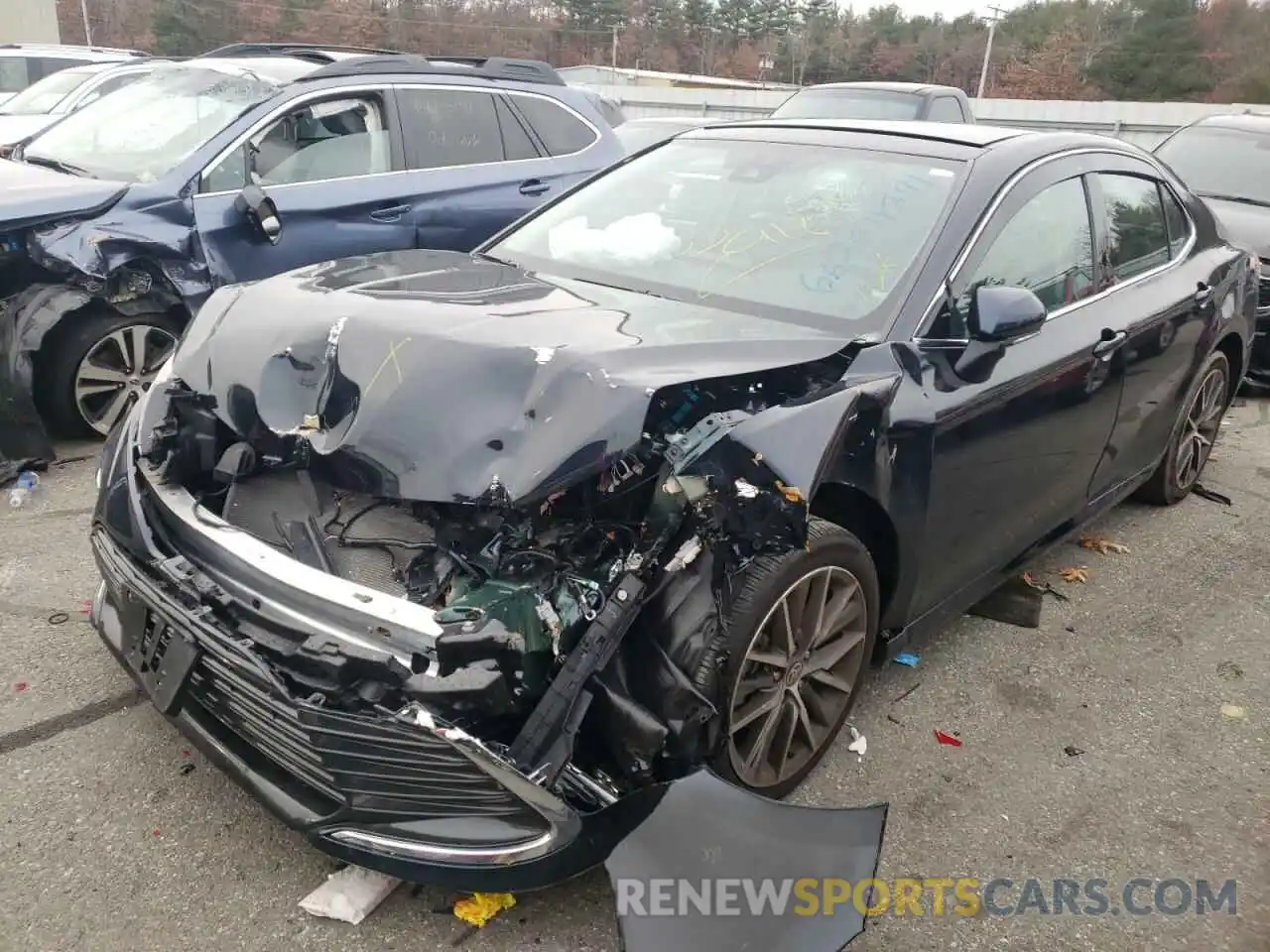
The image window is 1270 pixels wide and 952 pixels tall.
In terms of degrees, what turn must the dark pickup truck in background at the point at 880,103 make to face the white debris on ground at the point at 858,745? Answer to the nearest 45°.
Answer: approximately 45° to its left

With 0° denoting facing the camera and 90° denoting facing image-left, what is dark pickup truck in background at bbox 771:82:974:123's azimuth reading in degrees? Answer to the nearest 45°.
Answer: approximately 45°

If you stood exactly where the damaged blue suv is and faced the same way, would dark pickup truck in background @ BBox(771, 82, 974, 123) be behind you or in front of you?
behind

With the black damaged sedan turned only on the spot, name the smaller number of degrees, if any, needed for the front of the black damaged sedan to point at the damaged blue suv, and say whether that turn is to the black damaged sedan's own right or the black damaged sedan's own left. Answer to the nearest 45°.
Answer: approximately 90° to the black damaged sedan's own right

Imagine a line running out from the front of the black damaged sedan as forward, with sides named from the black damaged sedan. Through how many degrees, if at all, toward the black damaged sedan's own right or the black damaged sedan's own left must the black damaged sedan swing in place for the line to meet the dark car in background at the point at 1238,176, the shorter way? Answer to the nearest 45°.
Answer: approximately 180°
